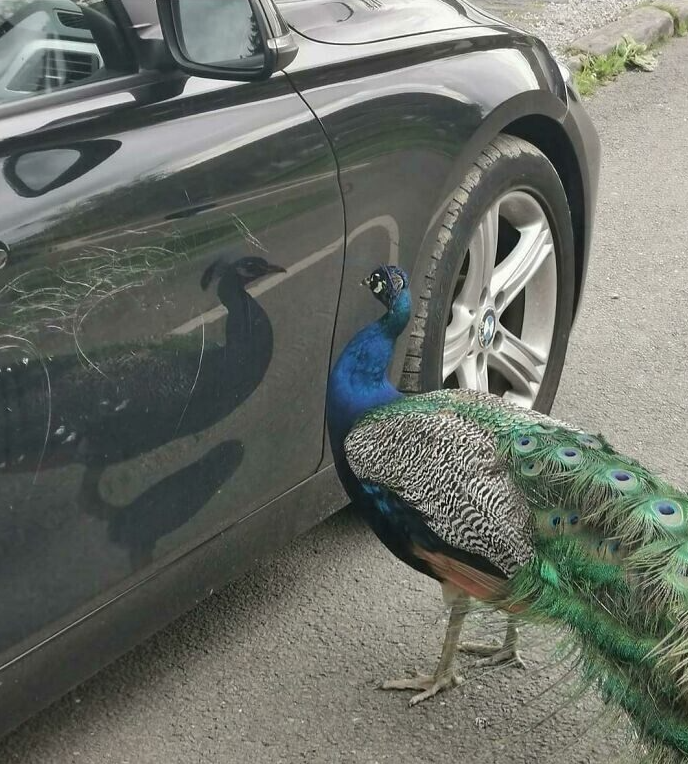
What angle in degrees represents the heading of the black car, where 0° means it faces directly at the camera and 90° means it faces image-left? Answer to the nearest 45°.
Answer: approximately 225°

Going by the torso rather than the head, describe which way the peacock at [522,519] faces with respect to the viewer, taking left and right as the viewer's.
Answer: facing away from the viewer and to the left of the viewer

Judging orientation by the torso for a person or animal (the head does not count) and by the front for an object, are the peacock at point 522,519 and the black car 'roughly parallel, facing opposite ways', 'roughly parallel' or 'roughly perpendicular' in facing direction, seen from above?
roughly perpendicular
